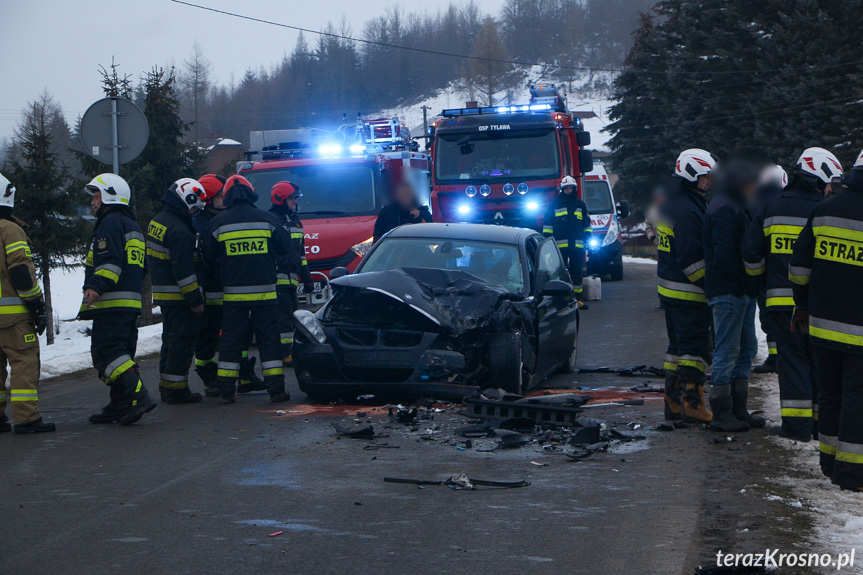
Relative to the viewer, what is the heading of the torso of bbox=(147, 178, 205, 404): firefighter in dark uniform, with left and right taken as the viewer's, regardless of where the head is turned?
facing to the right of the viewer

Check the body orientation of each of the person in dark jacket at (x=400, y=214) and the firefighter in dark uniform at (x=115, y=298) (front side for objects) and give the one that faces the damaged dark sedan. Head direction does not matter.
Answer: the person in dark jacket

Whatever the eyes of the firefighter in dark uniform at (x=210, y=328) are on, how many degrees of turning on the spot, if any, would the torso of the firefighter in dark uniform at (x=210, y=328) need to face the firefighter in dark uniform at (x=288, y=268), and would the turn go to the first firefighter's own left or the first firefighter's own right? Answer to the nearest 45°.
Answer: approximately 45° to the first firefighter's own left

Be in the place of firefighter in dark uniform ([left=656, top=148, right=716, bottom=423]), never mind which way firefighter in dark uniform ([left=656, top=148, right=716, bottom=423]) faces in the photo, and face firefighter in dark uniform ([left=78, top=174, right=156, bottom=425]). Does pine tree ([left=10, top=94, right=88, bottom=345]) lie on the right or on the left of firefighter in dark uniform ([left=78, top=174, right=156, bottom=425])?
right

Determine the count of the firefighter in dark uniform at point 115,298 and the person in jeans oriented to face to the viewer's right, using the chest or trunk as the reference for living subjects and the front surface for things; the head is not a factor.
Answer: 1

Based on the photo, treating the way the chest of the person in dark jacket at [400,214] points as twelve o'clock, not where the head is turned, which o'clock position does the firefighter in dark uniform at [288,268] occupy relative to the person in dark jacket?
The firefighter in dark uniform is roughly at 1 o'clock from the person in dark jacket.

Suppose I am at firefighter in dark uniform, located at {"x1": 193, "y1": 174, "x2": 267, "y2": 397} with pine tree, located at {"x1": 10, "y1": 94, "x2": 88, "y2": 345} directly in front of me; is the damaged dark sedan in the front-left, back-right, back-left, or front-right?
back-right

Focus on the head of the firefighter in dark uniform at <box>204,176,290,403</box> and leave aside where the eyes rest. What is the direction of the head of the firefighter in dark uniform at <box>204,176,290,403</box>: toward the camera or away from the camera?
away from the camera
